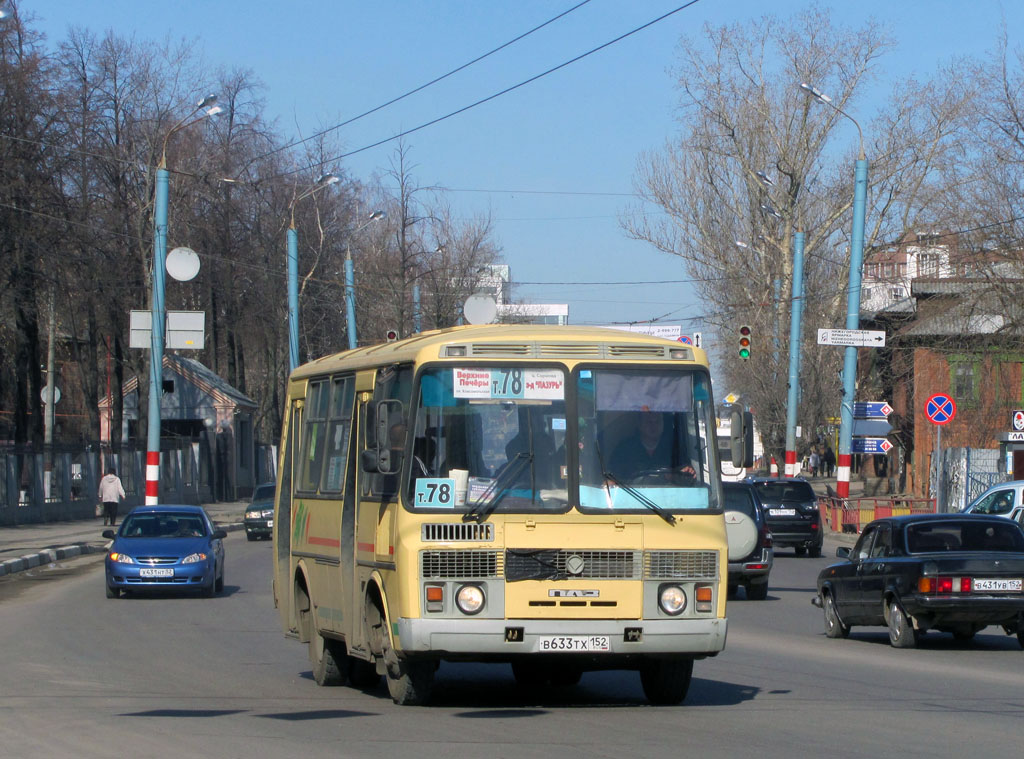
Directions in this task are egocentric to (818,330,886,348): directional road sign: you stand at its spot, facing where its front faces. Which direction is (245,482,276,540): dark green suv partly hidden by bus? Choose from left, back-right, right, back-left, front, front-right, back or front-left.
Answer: right

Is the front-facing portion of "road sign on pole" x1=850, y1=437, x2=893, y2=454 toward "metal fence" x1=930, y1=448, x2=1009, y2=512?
no

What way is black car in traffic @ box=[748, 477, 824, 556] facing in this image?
away from the camera

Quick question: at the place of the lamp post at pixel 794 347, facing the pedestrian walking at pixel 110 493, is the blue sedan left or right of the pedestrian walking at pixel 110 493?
left

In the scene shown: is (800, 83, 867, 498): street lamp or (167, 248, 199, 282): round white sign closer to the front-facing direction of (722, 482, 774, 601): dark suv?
the street lamp

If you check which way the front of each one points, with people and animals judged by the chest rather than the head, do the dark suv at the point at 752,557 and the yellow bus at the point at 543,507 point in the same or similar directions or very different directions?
very different directions

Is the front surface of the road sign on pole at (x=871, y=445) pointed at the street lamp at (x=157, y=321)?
no

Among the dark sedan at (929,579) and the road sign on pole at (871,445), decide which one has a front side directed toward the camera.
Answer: the road sign on pole

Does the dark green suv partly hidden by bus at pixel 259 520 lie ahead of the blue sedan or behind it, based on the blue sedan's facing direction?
behind

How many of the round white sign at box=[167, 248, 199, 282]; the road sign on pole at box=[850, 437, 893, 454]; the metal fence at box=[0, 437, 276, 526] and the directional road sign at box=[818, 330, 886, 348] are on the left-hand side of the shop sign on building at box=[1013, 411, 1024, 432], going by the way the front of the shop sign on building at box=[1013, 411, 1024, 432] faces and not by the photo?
0

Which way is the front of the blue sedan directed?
toward the camera

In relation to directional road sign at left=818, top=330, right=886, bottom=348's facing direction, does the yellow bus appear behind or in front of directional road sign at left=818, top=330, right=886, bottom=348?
in front

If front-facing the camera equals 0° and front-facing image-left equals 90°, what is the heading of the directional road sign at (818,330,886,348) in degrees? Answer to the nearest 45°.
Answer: approximately 0°

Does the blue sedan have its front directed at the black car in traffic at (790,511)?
no

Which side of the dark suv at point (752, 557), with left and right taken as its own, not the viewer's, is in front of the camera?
back

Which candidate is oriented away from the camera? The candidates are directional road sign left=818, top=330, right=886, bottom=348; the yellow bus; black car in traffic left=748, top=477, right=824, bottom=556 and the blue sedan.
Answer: the black car in traffic

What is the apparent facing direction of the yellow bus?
toward the camera

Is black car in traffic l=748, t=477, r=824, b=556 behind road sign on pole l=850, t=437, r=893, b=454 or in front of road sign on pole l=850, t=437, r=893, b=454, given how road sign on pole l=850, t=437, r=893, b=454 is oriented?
in front

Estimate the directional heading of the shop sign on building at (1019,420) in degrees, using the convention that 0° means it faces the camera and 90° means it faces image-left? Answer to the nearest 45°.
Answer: approximately 0°

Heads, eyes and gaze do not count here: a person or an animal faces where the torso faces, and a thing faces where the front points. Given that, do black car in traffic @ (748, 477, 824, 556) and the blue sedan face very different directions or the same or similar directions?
very different directions

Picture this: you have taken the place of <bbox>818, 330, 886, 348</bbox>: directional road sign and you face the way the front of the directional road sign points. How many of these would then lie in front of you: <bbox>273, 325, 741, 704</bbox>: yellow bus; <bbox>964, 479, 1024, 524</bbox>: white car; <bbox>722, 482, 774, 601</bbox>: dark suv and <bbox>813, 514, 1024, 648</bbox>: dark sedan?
4

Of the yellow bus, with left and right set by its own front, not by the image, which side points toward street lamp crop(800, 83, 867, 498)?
back
